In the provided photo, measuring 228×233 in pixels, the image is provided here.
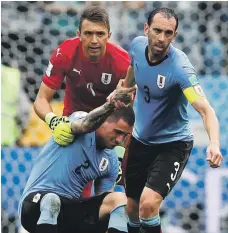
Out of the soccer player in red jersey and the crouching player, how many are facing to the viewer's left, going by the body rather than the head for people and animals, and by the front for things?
0

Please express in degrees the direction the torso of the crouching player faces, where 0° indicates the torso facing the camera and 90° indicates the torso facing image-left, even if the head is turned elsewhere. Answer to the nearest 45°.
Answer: approximately 315°

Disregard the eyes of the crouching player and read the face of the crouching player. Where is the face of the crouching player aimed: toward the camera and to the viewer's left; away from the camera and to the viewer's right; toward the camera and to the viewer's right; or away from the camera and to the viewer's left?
toward the camera and to the viewer's right

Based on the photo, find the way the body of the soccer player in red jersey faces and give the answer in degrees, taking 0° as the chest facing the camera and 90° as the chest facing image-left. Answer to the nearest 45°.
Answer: approximately 0°
